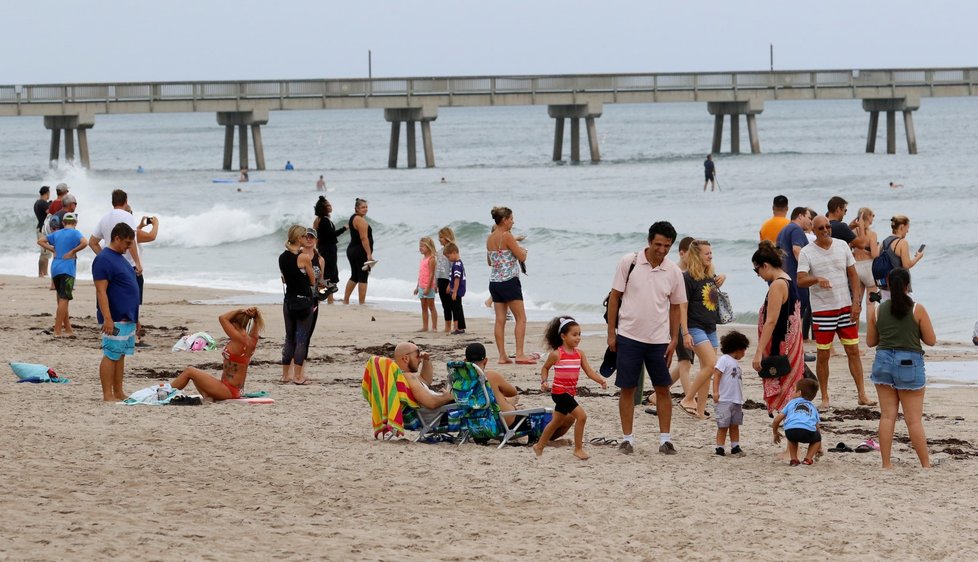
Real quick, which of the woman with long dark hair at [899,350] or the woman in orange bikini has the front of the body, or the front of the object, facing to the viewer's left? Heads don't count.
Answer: the woman in orange bikini

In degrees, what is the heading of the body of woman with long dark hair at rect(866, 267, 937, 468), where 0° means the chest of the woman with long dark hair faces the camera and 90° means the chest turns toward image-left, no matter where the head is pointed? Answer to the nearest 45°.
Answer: approximately 180°

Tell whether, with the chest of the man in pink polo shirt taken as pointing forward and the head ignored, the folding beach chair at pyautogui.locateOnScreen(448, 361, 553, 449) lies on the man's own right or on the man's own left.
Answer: on the man's own right

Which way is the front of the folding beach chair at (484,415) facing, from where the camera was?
facing away from the viewer and to the right of the viewer

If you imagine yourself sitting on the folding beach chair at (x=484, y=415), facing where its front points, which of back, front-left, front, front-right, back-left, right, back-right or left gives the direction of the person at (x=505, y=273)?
front-left

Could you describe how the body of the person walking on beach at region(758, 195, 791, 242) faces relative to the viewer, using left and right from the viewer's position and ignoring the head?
facing away from the viewer

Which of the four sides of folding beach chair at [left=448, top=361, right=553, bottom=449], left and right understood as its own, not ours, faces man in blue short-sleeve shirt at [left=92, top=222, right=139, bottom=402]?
left
